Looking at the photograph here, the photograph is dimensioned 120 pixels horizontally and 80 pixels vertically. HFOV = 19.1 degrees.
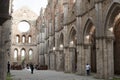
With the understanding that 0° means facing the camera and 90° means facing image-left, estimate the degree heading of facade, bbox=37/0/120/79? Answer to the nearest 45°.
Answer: approximately 45°
